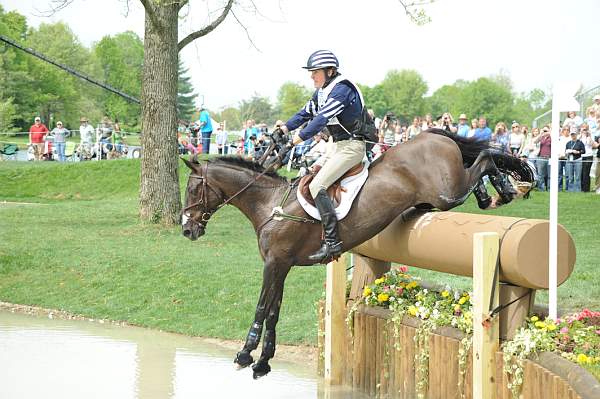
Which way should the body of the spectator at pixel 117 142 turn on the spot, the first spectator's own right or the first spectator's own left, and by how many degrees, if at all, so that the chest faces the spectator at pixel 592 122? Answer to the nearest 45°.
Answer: approximately 45° to the first spectator's own left

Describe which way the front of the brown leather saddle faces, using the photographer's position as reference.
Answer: facing to the left of the viewer

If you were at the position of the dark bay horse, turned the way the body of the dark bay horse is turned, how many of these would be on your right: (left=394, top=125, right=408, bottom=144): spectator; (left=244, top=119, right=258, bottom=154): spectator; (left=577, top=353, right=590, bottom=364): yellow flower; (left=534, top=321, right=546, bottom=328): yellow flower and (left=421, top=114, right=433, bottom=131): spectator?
3

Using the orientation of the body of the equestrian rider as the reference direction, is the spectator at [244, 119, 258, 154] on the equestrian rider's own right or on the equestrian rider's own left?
on the equestrian rider's own right

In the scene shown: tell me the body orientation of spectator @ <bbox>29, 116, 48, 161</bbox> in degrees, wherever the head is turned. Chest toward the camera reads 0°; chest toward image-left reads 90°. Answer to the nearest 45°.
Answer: approximately 0°

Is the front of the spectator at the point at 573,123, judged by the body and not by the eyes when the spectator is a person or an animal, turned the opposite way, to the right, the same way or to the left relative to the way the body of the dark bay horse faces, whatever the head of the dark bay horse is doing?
to the left

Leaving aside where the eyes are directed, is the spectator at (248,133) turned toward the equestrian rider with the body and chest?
yes

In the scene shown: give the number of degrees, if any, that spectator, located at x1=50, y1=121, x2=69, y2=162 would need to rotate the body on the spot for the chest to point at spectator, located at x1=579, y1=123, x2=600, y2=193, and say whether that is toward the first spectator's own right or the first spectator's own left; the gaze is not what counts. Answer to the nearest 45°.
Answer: approximately 45° to the first spectator's own left

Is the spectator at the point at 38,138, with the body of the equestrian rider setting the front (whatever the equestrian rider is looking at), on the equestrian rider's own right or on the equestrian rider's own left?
on the equestrian rider's own right
